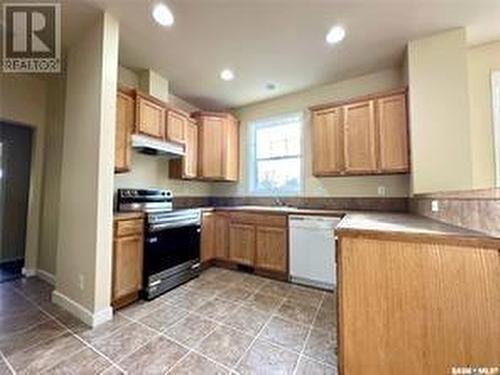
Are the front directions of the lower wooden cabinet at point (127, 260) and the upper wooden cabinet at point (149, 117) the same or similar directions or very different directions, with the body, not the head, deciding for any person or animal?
same or similar directions

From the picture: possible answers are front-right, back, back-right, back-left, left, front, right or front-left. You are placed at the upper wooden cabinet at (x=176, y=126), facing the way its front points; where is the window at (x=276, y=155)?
front-left

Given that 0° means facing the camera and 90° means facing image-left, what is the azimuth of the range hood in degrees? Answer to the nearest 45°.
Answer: approximately 315°

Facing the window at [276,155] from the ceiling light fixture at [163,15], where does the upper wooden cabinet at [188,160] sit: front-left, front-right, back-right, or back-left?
front-left

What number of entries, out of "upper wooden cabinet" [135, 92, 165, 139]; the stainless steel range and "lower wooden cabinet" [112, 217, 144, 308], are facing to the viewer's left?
0

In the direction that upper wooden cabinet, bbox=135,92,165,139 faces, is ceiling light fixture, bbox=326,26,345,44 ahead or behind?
ahead

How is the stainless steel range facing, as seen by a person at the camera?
facing the viewer and to the right of the viewer
